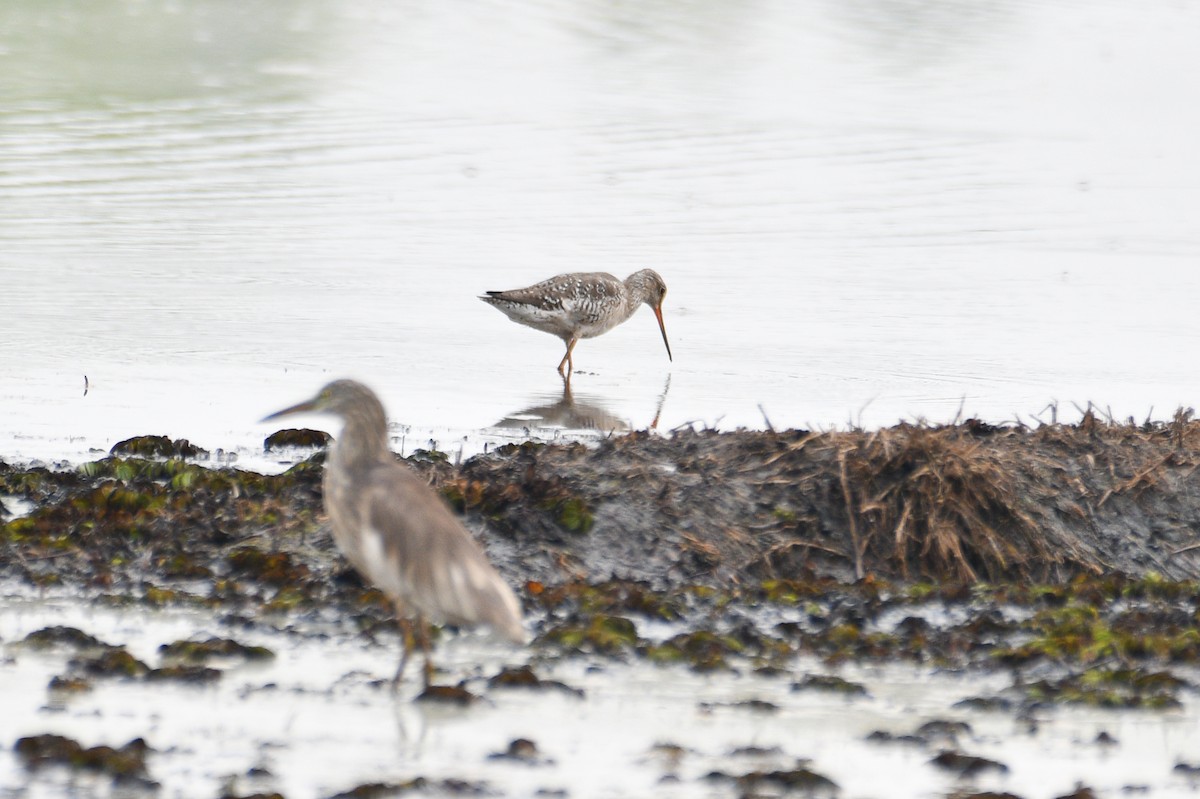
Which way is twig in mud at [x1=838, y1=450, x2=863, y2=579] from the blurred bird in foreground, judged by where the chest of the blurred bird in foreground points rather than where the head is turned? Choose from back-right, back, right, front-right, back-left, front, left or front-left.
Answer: back-right

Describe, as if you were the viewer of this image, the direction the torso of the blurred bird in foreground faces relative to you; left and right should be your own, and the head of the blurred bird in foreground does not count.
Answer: facing to the left of the viewer

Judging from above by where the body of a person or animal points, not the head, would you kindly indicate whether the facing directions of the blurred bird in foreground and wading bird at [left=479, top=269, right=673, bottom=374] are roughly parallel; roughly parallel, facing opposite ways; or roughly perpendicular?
roughly parallel, facing opposite ways

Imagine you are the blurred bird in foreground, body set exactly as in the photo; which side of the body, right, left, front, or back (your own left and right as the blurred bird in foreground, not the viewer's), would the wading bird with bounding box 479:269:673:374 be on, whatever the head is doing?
right

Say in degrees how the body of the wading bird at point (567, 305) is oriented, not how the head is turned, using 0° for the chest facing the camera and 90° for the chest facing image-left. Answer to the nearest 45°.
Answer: approximately 270°

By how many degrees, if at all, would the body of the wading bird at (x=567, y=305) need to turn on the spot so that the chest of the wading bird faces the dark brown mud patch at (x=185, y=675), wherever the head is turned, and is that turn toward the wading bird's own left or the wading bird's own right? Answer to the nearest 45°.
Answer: approximately 90° to the wading bird's own right

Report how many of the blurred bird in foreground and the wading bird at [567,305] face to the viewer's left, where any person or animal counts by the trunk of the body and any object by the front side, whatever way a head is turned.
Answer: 1

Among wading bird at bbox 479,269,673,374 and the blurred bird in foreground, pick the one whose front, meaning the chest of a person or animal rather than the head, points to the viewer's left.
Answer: the blurred bird in foreground

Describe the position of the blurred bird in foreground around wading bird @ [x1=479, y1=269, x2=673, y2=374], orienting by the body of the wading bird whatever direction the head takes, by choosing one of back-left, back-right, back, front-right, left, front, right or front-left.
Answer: right

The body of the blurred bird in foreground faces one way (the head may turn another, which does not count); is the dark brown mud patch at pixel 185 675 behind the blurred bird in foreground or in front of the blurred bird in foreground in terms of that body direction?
in front
